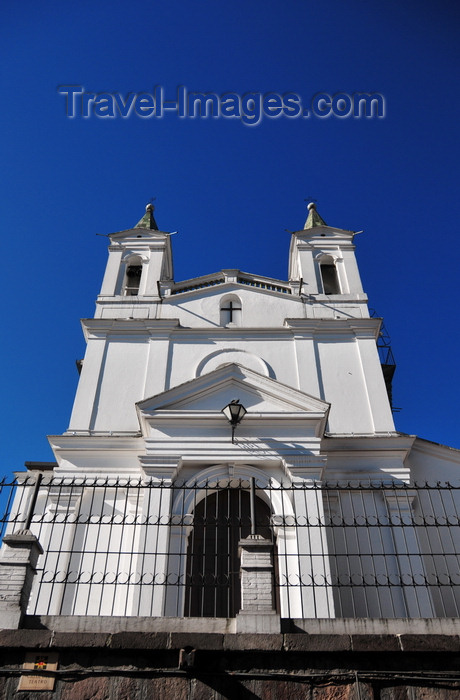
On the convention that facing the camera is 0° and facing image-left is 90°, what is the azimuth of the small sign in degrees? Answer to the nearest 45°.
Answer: approximately 0°

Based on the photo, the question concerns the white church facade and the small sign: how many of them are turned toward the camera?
2
